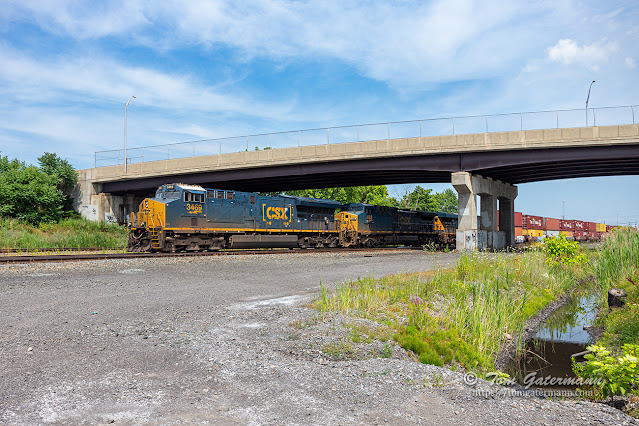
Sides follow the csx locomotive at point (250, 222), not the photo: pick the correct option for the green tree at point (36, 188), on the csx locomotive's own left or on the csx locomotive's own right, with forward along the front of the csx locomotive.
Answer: on the csx locomotive's own right

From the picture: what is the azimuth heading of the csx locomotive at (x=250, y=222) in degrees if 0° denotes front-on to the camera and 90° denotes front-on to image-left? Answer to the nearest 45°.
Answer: approximately 45°

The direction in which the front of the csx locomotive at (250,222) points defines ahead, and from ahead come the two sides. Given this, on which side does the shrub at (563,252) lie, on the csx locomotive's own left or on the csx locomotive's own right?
on the csx locomotive's own left

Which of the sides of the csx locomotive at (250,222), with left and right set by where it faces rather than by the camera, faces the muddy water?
left
